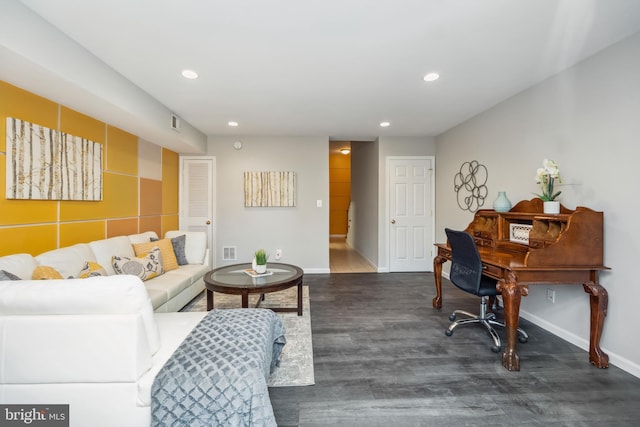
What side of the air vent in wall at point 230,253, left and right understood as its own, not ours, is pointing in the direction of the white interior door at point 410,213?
left

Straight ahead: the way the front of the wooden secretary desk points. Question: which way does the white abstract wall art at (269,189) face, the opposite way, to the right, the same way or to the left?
to the left

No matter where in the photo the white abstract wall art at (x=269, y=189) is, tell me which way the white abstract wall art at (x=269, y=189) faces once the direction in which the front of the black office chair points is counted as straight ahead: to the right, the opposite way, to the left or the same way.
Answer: to the right

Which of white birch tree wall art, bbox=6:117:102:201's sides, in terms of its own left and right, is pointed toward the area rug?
front

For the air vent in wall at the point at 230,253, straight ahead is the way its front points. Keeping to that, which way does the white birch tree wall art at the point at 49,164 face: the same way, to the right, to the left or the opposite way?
to the left

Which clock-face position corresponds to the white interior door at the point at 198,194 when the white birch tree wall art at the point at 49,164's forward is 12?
The white interior door is roughly at 9 o'clock from the white birch tree wall art.

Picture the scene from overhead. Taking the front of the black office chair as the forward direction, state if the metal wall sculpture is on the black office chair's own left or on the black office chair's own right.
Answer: on the black office chair's own left

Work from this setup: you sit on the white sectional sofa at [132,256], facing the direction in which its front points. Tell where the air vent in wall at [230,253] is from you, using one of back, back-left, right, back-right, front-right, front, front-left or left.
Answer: left

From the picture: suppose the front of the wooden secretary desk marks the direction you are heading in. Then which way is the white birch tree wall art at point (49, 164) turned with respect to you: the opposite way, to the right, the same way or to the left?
the opposite way
